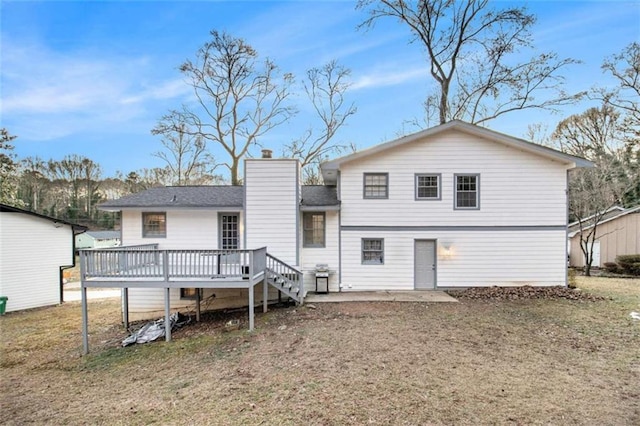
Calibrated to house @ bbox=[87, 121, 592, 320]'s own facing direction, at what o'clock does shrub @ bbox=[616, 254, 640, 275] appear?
The shrub is roughly at 2 o'clock from the house.

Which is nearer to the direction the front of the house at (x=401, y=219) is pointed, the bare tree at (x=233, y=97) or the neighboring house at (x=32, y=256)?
the bare tree

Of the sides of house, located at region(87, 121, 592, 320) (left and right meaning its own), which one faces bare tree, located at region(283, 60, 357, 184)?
front

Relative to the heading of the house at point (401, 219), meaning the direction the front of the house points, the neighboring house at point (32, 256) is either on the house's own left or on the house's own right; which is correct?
on the house's own left

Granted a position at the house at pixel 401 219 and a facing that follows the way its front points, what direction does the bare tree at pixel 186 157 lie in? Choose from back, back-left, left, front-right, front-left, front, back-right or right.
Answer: front-left

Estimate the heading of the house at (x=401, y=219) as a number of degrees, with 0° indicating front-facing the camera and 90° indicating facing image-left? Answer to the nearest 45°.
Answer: approximately 180°

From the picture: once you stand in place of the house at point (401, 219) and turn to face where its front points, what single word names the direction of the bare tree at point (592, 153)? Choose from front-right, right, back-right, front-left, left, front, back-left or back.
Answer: front-right

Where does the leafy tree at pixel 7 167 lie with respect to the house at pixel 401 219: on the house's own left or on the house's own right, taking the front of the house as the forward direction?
on the house's own left

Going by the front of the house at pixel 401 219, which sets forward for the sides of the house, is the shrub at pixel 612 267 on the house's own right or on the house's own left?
on the house's own right
